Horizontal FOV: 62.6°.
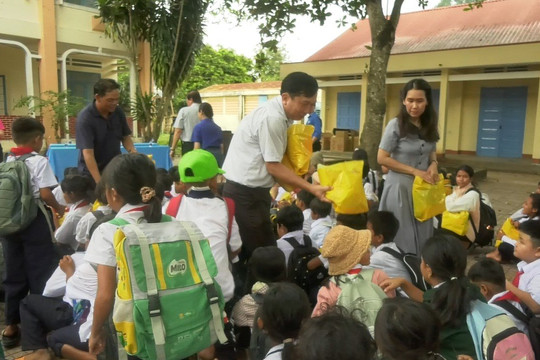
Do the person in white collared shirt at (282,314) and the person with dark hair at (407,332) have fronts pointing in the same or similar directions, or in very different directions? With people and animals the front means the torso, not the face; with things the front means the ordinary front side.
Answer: same or similar directions

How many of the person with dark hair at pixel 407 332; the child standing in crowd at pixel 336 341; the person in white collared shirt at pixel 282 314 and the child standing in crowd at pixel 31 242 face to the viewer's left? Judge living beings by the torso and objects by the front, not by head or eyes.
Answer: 0

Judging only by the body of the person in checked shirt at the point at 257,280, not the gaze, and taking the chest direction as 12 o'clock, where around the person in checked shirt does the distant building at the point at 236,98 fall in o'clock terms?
The distant building is roughly at 12 o'clock from the person in checked shirt.

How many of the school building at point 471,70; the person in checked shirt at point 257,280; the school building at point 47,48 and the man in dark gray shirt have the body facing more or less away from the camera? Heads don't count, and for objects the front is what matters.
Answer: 1

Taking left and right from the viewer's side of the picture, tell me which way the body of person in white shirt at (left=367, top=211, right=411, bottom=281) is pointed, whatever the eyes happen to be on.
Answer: facing away from the viewer and to the left of the viewer

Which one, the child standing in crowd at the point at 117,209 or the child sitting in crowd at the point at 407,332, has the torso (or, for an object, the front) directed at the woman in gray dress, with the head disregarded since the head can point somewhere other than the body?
the child sitting in crowd at the point at 407,332

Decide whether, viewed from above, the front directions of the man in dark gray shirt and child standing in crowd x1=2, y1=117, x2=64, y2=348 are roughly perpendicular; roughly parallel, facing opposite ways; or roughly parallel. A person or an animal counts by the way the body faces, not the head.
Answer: roughly perpendicular

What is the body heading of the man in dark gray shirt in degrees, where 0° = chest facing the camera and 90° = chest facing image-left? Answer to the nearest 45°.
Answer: approximately 315°

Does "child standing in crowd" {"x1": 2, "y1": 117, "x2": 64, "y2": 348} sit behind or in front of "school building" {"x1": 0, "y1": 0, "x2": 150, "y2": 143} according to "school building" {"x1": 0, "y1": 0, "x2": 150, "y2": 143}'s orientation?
in front

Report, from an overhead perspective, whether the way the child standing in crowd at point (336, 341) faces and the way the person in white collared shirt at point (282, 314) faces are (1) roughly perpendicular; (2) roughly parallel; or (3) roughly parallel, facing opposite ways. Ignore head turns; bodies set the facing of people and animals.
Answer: roughly parallel

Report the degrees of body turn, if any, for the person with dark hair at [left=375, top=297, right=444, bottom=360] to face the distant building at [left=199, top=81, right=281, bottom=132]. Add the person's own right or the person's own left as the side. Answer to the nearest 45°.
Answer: approximately 45° to the person's own left

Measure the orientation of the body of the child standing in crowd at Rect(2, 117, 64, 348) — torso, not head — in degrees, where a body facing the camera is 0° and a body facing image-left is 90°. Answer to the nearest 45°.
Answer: approximately 225°

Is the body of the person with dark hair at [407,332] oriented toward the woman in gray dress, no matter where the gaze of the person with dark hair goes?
yes
